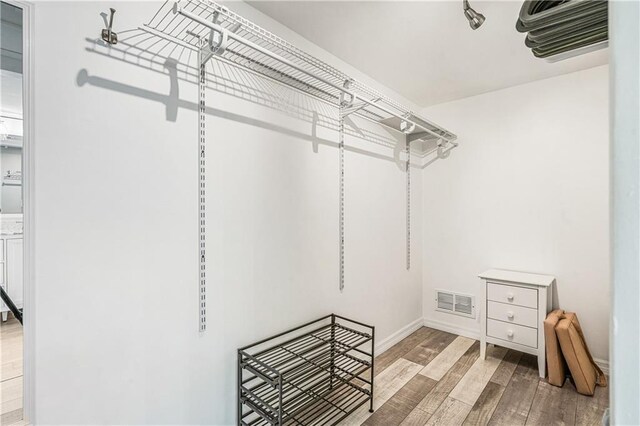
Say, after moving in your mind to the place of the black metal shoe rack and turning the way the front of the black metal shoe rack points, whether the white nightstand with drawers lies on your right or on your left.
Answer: on your left

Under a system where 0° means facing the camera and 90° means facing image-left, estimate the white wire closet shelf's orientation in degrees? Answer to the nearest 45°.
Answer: approximately 315°

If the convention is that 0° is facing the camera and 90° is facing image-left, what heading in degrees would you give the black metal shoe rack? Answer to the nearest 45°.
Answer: approximately 315°
